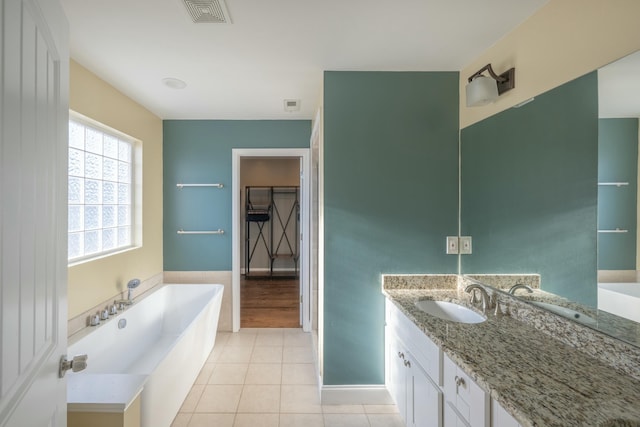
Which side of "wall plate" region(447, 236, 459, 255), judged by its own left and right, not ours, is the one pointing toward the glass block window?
right

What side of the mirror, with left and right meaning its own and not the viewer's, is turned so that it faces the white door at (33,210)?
front

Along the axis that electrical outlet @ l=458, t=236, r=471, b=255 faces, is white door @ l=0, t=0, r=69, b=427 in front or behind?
in front

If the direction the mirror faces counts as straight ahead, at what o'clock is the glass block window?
The glass block window is roughly at 1 o'clock from the mirror.

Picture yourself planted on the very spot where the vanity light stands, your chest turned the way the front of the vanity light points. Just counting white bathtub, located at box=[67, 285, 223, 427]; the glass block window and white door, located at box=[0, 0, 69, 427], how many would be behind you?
0

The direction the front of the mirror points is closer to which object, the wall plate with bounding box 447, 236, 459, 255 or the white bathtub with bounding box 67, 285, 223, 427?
the white bathtub

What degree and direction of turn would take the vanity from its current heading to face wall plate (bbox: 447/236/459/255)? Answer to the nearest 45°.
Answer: approximately 135° to its right

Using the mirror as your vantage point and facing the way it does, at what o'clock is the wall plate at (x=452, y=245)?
The wall plate is roughly at 3 o'clock from the mirror.

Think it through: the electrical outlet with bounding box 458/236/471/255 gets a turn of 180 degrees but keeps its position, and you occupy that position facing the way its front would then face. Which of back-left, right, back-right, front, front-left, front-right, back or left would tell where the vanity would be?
back

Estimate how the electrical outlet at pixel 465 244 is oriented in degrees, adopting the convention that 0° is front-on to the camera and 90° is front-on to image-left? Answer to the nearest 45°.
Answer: approximately 0°

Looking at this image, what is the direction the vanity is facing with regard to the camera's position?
facing the viewer and to the left of the viewer

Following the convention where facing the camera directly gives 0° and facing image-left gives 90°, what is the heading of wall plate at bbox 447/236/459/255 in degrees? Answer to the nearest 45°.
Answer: approximately 0°

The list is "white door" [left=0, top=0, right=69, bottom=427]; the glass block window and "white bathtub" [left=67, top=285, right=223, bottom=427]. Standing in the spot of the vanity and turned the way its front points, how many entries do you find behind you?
0

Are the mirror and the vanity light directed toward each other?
no

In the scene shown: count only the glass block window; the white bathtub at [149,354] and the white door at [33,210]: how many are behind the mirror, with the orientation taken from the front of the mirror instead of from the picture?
0

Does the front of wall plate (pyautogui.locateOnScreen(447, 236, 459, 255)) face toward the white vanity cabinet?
yes
